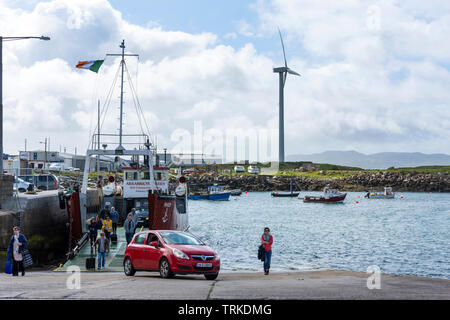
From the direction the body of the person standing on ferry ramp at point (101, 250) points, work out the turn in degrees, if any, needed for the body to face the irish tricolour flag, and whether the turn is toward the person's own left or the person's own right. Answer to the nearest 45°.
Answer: approximately 180°

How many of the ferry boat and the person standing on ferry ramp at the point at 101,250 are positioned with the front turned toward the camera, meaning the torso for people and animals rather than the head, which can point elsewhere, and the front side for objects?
2

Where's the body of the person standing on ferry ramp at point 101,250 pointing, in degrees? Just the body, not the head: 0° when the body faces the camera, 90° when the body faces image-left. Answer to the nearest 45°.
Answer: approximately 0°

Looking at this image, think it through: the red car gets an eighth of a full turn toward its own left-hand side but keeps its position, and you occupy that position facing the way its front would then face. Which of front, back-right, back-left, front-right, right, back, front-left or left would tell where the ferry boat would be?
left

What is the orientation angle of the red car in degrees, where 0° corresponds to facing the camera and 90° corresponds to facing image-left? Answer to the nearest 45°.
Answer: approximately 315°

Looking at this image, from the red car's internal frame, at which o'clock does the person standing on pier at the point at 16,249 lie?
The person standing on pier is roughly at 5 o'clock from the red car.

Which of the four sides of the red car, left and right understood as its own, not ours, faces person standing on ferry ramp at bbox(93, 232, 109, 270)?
back

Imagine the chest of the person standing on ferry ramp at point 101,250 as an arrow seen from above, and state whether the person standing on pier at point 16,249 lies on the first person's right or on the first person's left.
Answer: on the first person's right

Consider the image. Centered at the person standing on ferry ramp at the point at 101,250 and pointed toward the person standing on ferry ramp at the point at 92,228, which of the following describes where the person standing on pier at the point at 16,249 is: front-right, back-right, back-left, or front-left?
back-left
